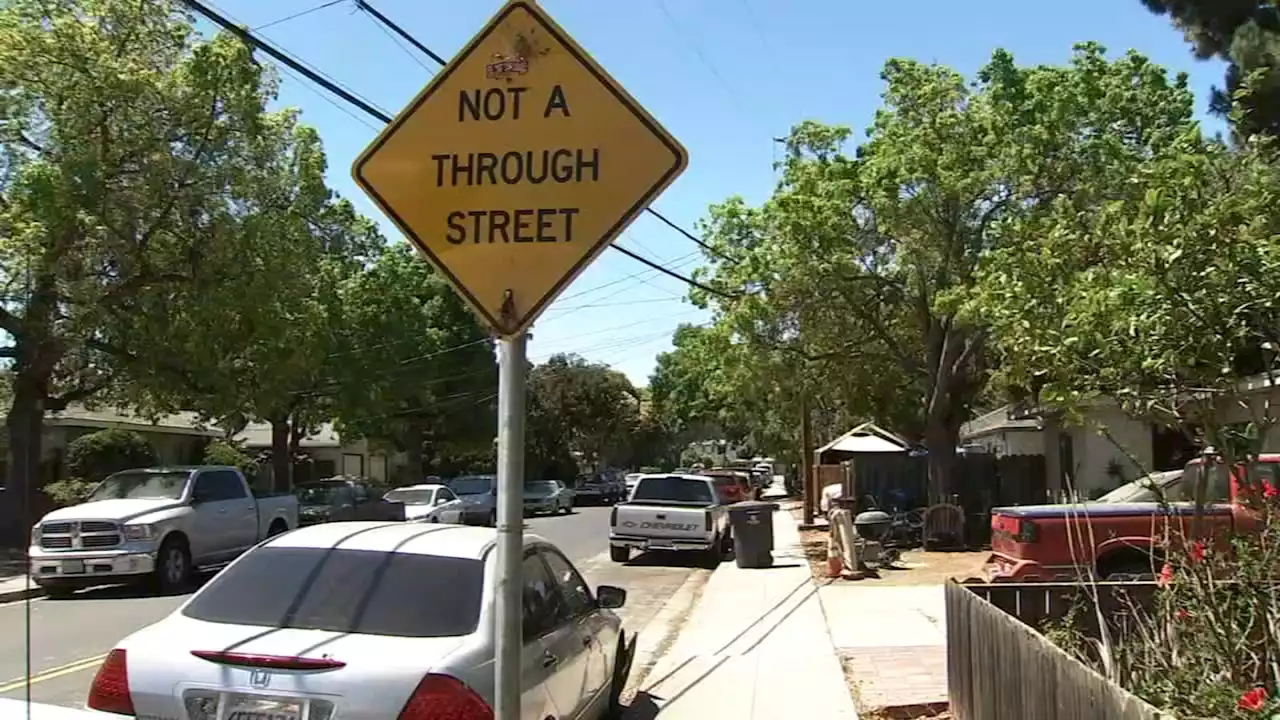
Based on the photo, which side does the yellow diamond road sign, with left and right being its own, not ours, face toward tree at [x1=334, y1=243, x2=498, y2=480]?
back

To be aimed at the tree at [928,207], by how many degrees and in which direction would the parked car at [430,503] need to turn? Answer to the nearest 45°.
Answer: approximately 90° to its left

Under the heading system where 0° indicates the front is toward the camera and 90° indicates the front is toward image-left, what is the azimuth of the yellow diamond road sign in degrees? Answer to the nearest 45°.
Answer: approximately 0°

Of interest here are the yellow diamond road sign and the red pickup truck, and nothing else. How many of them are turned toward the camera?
1

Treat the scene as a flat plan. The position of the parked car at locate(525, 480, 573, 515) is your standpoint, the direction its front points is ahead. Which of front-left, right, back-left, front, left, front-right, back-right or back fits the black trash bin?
front-left

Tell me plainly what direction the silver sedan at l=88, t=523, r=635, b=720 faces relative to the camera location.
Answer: facing away from the viewer and to the right of the viewer

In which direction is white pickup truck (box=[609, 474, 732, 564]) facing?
away from the camera

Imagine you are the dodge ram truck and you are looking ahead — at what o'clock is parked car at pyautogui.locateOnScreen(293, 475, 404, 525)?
The parked car is roughly at 5 o'clock from the dodge ram truck.

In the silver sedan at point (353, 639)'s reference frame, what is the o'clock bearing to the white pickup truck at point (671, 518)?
The white pickup truck is roughly at 11 o'clock from the silver sedan.

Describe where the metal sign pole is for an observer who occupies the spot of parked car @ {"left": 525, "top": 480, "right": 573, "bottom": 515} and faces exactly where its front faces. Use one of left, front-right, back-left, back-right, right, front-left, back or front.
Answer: front-left

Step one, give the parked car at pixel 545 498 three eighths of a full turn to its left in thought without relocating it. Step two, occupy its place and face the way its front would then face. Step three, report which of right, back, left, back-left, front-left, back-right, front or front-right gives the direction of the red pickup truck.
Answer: right

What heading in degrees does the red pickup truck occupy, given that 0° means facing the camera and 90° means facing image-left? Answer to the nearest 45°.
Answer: approximately 225°

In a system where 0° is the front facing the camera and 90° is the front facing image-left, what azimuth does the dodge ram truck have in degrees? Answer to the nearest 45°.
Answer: approximately 45°

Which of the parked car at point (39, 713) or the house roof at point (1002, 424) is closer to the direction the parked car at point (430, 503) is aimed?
the parked car

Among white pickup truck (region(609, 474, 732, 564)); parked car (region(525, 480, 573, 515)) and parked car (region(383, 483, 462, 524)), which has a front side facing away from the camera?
the white pickup truck
